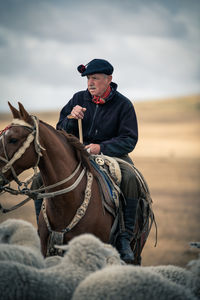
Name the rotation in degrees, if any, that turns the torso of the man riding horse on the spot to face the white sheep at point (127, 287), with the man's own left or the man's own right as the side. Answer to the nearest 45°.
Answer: approximately 45° to the man's own left

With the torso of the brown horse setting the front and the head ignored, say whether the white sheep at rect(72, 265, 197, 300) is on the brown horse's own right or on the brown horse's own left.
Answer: on the brown horse's own left

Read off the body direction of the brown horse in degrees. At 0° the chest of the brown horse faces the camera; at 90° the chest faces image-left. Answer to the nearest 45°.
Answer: approximately 45°

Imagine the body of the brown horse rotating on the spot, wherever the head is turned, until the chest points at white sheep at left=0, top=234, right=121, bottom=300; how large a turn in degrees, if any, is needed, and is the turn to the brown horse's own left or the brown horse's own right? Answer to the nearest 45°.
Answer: approximately 45° to the brown horse's own left

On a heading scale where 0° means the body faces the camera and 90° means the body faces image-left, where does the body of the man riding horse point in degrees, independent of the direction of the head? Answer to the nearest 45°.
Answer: approximately 45°
